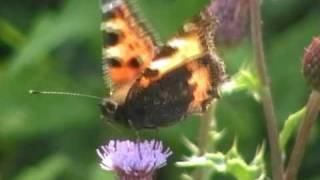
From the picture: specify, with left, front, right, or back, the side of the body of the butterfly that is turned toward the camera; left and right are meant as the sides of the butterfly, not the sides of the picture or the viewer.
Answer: left
